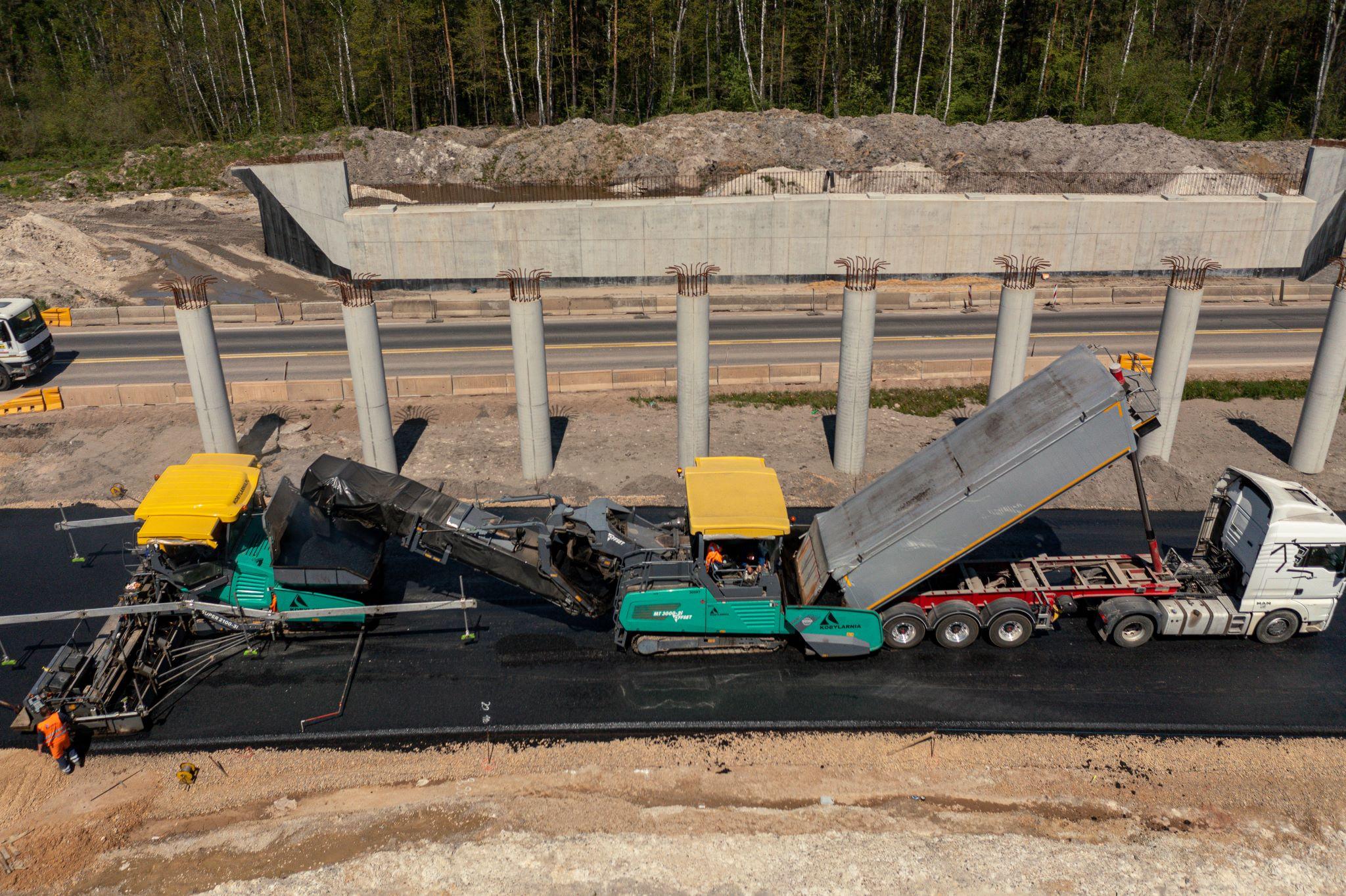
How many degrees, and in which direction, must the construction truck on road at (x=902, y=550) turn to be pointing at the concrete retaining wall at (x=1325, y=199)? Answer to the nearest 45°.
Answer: approximately 45° to its left

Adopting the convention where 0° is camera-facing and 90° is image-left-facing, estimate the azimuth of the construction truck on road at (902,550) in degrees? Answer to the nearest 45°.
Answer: approximately 270°

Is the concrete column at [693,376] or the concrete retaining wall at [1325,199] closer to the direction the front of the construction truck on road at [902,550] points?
the concrete retaining wall

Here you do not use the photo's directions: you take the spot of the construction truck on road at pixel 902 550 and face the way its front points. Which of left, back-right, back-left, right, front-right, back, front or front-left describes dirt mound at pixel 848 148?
left

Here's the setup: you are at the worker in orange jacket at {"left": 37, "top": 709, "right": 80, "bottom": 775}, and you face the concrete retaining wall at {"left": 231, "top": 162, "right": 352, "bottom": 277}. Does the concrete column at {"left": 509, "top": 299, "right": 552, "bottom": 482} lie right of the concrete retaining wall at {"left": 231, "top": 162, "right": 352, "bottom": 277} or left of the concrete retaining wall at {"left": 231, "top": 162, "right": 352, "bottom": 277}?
right

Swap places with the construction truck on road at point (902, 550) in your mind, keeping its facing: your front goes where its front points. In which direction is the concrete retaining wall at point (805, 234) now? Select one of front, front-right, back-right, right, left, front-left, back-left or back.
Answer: left

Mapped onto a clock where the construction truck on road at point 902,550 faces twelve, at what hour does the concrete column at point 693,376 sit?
The concrete column is roughly at 8 o'clock from the construction truck on road.

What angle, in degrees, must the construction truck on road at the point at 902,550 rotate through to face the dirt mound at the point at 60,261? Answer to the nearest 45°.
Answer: approximately 135° to its left

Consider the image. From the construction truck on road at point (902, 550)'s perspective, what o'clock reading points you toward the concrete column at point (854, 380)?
The concrete column is roughly at 9 o'clock from the construction truck on road.

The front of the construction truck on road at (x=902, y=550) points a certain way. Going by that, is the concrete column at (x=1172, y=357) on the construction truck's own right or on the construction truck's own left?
on the construction truck's own left

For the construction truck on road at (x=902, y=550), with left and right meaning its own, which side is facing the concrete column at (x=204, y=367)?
back

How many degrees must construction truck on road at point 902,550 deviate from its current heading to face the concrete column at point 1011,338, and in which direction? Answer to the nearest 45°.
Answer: approximately 90° to its left

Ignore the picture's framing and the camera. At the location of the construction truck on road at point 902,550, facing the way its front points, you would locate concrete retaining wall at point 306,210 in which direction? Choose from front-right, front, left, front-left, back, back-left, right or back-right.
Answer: back-left
